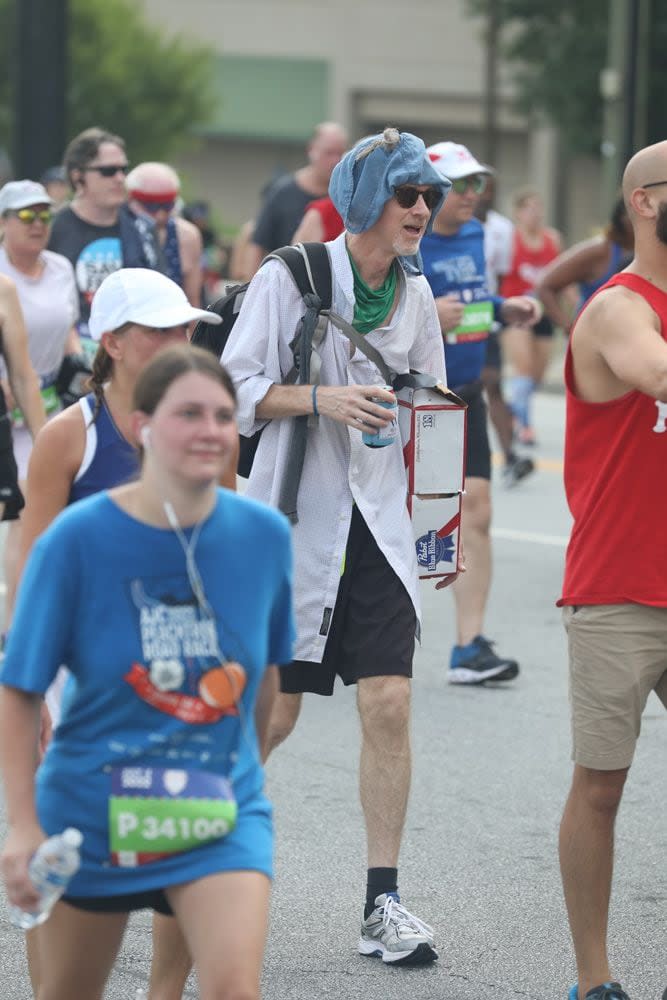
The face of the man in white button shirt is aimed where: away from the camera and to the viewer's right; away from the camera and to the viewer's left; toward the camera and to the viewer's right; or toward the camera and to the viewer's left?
toward the camera and to the viewer's right

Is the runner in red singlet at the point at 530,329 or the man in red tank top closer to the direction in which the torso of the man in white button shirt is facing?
the man in red tank top

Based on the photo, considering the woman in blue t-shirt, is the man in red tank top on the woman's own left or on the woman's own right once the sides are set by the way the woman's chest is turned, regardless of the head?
on the woman's own left

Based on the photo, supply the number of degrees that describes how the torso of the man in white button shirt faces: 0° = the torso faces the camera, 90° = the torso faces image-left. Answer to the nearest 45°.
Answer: approximately 315°

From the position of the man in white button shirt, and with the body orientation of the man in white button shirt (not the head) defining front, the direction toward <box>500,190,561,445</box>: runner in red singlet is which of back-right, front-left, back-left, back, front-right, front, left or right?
back-left

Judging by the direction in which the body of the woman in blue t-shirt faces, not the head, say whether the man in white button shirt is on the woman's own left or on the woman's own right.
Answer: on the woman's own left

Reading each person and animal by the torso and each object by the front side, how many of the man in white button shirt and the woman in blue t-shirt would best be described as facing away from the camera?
0

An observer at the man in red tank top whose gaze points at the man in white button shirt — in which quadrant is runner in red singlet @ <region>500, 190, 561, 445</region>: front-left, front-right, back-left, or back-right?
front-right

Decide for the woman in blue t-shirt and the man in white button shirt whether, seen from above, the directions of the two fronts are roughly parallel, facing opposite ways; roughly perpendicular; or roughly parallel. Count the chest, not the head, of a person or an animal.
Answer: roughly parallel

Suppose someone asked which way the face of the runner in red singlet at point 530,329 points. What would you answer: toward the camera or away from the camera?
toward the camera

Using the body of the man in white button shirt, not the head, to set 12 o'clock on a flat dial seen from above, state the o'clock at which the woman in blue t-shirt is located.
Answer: The woman in blue t-shirt is roughly at 2 o'clock from the man in white button shirt.

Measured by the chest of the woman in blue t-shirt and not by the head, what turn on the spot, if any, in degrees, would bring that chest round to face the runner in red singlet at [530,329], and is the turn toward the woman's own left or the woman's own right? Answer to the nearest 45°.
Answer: approximately 135° to the woman's own left
